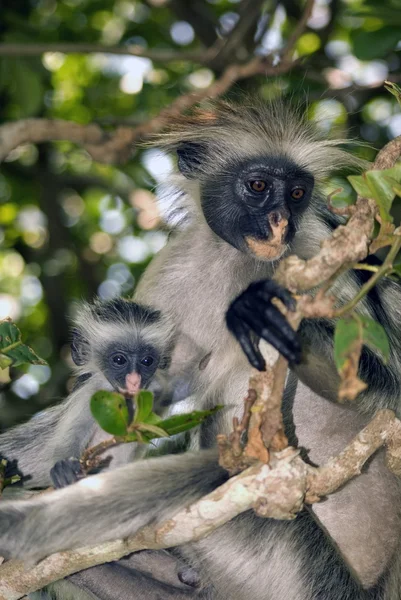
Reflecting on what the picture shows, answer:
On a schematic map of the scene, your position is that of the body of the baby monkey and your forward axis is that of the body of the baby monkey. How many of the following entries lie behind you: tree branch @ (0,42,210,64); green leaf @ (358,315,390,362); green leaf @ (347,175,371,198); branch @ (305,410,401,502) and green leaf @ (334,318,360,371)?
1

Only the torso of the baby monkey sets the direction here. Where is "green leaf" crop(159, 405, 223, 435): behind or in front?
in front

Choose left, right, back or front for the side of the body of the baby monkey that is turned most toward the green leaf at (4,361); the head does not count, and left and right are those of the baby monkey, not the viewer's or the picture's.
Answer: right

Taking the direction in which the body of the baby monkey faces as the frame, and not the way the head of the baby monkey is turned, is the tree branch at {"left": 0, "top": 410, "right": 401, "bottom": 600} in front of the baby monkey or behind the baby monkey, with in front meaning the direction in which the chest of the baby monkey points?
in front
